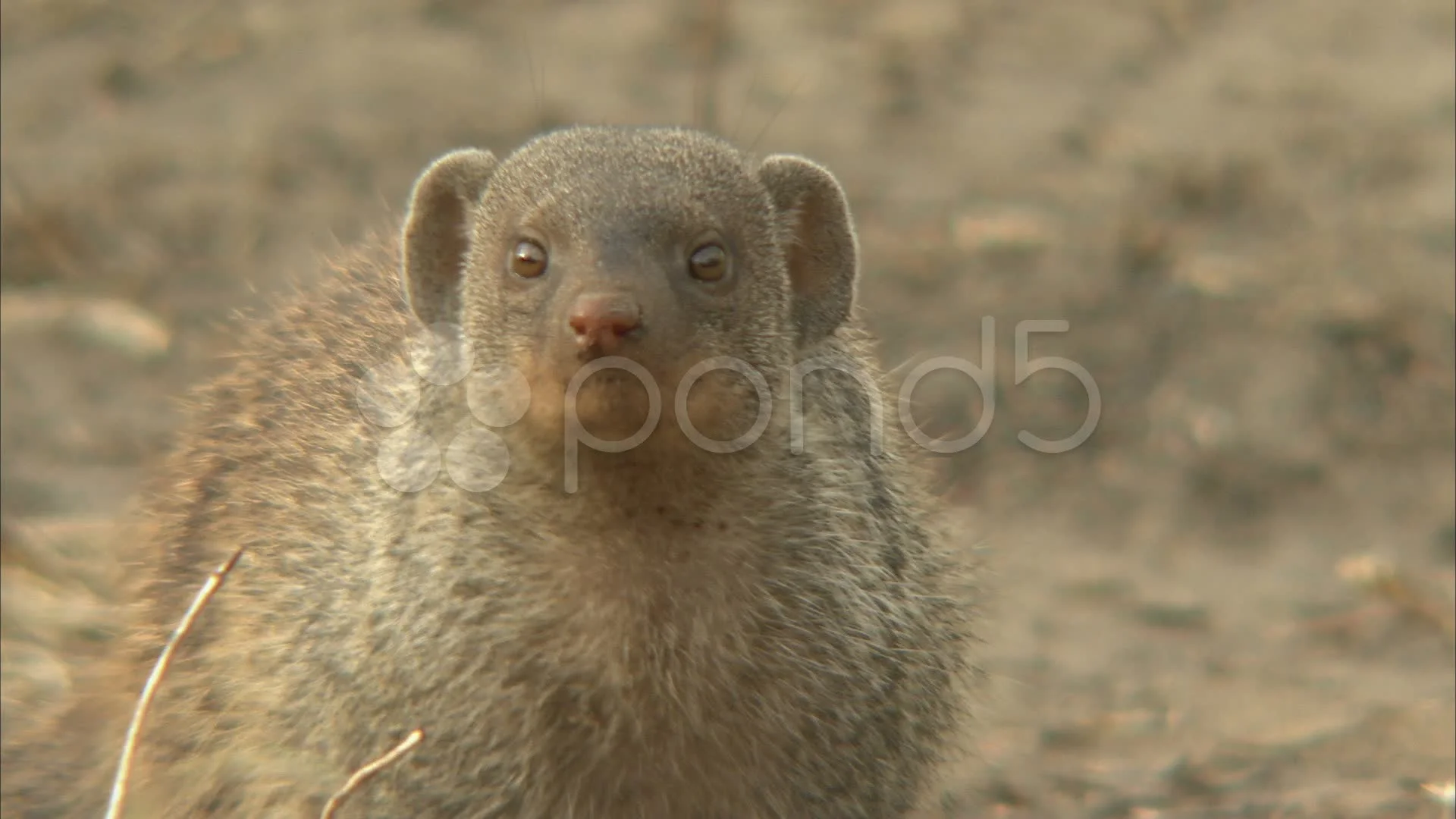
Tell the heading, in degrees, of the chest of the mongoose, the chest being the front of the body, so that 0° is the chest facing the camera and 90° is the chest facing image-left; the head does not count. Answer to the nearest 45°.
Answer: approximately 0°

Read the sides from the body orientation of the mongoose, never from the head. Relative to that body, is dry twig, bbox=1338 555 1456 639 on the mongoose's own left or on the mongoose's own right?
on the mongoose's own left
